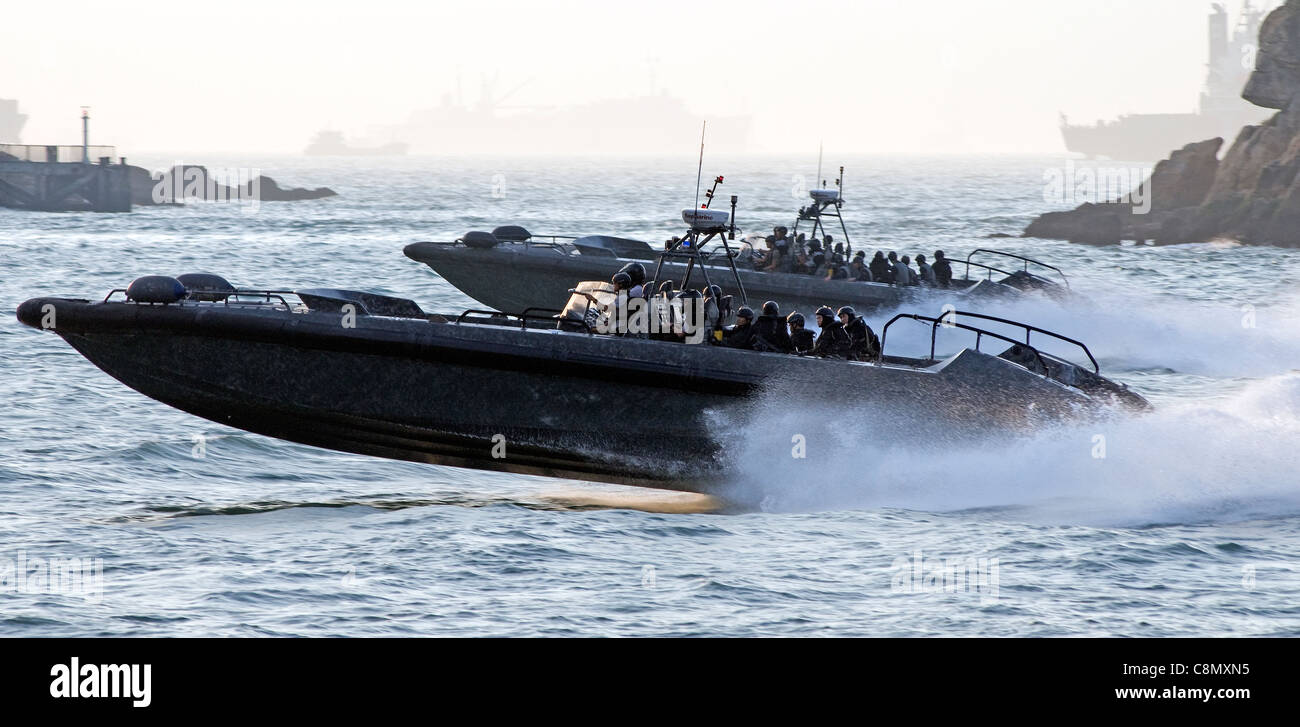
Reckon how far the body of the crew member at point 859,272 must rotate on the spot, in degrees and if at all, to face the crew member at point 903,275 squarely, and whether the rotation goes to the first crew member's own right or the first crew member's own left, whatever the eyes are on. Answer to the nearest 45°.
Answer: approximately 180°

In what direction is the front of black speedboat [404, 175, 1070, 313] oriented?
to the viewer's left

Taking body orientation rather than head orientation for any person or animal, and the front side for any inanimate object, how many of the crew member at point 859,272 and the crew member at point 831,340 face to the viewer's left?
2

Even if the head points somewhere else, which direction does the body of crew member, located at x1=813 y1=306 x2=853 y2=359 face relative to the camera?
to the viewer's left

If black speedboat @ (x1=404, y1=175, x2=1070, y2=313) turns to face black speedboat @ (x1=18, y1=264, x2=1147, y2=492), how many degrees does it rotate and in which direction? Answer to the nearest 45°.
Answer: approximately 90° to its left

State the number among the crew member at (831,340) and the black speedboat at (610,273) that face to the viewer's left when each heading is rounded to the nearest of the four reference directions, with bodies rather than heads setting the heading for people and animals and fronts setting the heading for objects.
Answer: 2

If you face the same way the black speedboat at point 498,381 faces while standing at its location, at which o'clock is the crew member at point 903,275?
The crew member is roughly at 4 o'clock from the black speedboat.

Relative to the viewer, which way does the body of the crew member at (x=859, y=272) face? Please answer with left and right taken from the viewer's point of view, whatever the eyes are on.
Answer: facing to the left of the viewer

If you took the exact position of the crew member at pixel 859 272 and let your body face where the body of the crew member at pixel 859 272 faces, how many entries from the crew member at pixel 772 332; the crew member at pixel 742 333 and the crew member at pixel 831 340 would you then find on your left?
3

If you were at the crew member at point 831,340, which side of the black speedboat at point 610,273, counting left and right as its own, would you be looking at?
left

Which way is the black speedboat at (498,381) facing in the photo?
to the viewer's left
